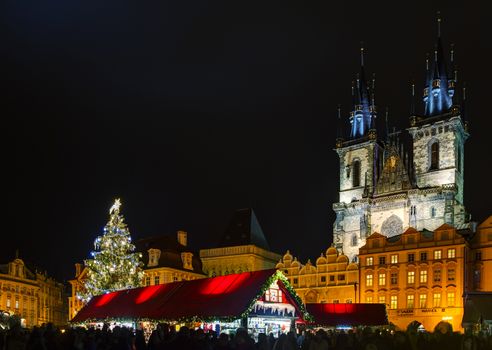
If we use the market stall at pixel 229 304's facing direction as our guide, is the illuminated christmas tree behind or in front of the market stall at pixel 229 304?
behind
